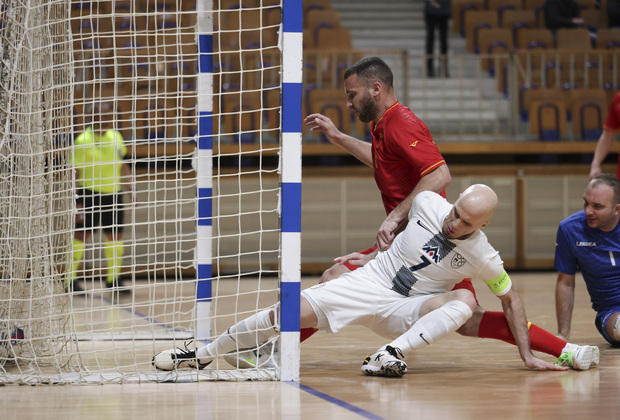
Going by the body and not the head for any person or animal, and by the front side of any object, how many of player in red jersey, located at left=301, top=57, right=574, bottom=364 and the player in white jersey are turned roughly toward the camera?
1

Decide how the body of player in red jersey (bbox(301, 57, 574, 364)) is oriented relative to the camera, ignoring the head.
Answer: to the viewer's left

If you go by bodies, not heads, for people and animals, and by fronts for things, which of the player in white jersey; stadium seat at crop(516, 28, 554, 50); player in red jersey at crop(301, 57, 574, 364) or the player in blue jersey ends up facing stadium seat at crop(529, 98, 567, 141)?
stadium seat at crop(516, 28, 554, 50)

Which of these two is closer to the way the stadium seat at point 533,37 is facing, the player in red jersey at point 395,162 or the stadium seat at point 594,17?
the player in red jersey

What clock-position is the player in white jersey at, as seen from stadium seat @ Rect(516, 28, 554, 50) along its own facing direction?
The player in white jersey is roughly at 12 o'clock from the stadium seat.

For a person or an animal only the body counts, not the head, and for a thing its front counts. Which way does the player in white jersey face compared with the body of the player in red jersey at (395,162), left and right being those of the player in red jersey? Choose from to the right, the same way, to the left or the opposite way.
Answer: to the left

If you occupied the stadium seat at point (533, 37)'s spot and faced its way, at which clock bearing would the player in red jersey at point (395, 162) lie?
The player in red jersey is roughly at 12 o'clock from the stadium seat.

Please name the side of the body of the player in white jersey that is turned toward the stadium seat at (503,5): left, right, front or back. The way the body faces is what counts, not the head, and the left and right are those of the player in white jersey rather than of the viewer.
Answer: back
